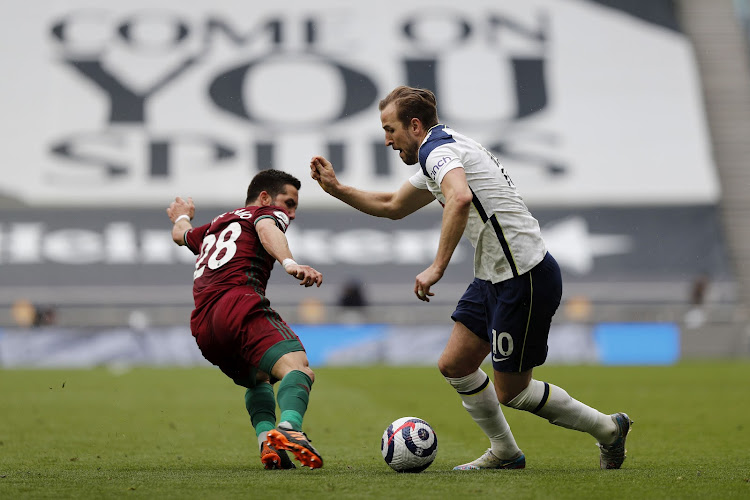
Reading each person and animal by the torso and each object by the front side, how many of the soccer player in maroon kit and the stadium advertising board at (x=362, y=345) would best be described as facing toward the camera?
1

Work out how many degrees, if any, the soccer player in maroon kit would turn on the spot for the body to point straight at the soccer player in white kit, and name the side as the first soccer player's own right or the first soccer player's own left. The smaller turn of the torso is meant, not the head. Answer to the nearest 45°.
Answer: approximately 45° to the first soccer player's own right

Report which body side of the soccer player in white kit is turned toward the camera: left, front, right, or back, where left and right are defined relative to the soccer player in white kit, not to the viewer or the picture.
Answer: left

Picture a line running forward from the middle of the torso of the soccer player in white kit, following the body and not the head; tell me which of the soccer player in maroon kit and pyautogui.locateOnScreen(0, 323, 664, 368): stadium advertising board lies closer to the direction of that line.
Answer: the soccer player in maroon kit

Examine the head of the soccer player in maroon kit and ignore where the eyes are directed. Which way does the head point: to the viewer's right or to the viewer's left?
to the viewer's right

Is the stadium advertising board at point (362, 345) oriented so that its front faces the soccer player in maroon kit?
yes

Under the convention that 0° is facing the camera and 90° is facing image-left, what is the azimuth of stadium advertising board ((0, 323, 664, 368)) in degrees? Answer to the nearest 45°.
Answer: approximately 0°

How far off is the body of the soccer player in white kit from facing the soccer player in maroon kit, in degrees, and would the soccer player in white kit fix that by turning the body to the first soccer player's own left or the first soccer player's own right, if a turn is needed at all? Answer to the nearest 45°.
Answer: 0° — they already face them

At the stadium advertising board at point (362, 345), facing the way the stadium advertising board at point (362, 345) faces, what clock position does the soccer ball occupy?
The soccer ball is roughly at 12 o'clock from the stadium advertising board.

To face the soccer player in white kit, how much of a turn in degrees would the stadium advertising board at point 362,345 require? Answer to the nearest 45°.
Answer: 0° — it already faces them

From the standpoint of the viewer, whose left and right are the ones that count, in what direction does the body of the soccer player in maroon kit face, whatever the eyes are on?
facing away from the viewer and to the right of the viewer

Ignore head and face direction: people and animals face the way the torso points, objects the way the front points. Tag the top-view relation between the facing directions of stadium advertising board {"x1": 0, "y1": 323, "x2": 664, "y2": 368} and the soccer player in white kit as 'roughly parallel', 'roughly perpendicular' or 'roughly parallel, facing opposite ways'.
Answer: roughly perpendicular

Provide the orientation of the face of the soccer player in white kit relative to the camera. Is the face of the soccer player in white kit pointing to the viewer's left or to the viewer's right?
to the viewer's left
